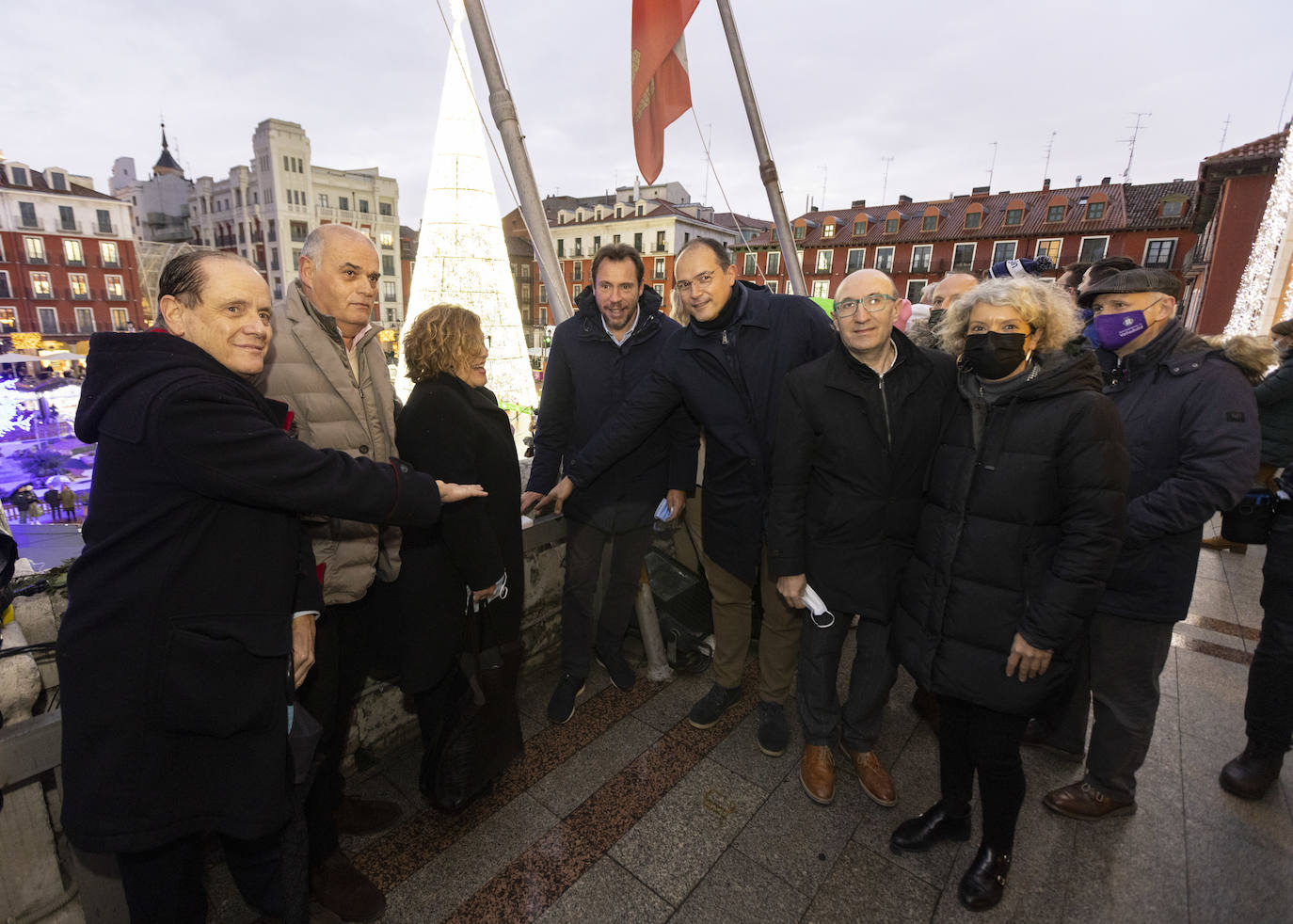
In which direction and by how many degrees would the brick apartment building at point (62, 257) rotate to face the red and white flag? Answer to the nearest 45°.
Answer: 0° — it already faces it

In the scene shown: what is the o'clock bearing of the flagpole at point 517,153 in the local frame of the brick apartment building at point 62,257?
The flagpole is roughly at 12 o'clock from the brick apartment building.

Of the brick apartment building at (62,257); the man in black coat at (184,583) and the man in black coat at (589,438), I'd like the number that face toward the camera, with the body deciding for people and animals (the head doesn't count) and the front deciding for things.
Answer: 2

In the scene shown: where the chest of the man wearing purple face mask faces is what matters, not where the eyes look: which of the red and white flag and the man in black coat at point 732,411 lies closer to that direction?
the man in black coat

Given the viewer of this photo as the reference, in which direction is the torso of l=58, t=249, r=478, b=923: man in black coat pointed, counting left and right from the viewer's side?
facing to the right of the viewer

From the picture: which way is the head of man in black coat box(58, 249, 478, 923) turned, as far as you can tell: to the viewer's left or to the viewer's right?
to the viewer's right

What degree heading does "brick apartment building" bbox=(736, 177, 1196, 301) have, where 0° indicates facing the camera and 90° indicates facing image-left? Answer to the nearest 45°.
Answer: approximately 45°
